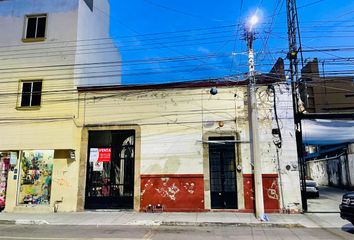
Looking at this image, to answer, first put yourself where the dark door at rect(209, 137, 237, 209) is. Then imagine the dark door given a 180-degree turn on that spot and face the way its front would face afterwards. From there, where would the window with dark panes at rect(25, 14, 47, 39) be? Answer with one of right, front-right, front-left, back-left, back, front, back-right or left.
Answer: left

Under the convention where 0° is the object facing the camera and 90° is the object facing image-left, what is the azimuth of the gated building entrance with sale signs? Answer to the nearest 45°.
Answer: approximately 0°

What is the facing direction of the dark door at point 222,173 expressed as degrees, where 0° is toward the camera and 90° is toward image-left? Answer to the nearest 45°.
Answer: approximately 0°

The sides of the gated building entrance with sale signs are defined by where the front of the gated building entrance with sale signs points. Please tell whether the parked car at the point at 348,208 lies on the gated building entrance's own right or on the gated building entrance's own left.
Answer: on the gated building entrance's own left

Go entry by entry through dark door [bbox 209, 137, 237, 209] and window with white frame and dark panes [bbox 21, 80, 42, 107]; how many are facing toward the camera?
2

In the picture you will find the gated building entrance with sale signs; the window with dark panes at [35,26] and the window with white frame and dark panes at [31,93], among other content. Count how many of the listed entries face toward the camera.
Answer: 3

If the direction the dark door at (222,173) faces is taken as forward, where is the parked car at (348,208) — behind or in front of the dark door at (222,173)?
in front

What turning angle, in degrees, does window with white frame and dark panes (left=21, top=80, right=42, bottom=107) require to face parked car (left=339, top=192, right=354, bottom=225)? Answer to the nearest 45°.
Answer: approximately 45° to its left
